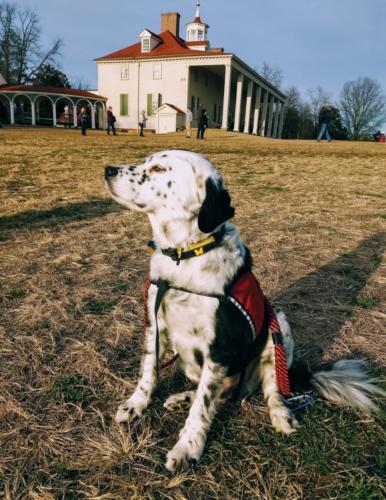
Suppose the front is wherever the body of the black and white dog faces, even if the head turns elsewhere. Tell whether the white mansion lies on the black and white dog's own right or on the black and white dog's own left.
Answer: on the black and white dog's own right

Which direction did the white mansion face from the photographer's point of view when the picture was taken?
facing to the right of the viewer

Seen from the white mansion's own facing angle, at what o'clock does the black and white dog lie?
The black and white dog is roughly at 3 o'clock from the white mansion.

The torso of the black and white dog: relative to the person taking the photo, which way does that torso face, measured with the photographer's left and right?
facing the viewer and to the left of the viewer
